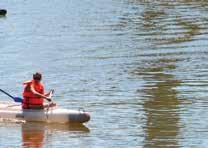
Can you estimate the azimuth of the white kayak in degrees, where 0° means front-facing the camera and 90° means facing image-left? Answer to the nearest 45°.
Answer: approximately 270°

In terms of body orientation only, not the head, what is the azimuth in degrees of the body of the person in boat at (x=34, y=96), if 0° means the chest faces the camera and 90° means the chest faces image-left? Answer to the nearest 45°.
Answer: approximately 270°
